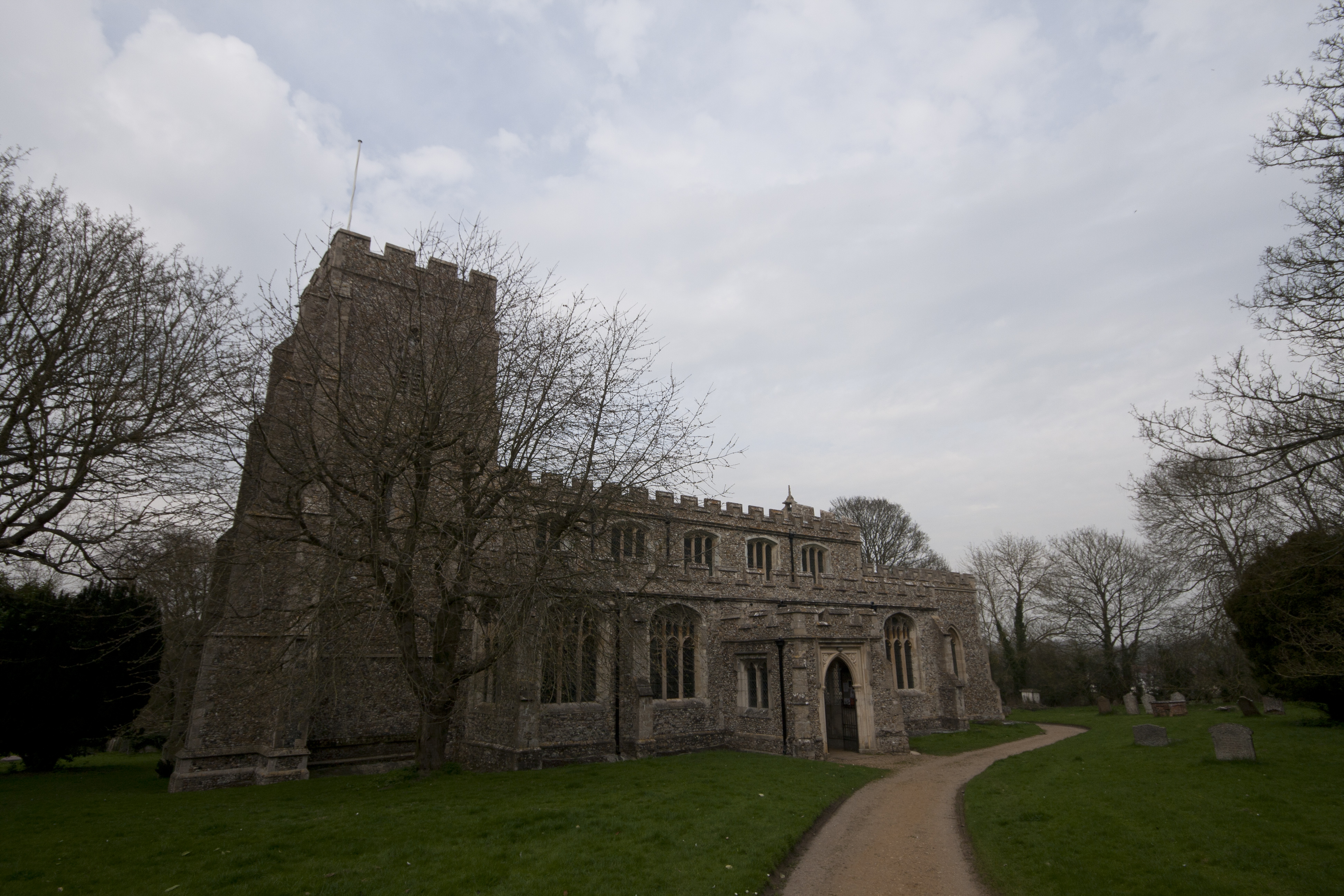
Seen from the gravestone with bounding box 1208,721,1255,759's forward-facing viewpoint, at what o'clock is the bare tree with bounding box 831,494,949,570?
The bare tree is roughly at 5 o'clock from the gravestone.

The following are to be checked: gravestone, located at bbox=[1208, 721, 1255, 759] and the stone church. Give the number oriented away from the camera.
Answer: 0

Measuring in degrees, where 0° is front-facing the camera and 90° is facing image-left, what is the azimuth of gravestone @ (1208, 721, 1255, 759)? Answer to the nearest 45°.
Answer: approximately 0°

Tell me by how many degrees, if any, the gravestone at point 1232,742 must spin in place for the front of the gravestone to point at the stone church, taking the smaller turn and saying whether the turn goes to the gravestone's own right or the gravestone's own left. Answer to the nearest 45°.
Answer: approximately 90° to the gravestone's own right

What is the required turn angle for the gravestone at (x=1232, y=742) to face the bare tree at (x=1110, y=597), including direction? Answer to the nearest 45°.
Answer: approximately 180°
